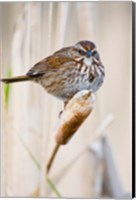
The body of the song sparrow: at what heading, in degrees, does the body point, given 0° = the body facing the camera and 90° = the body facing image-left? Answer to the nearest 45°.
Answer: approximately 315°
